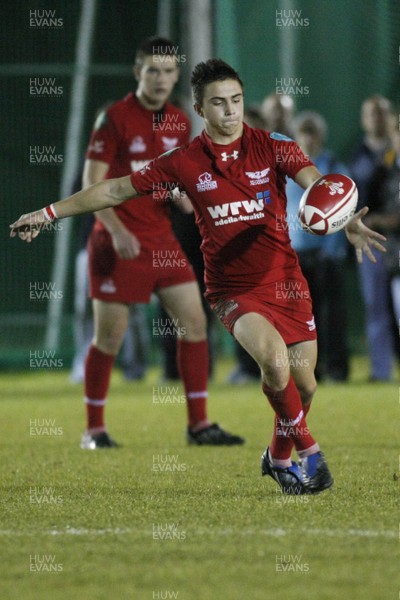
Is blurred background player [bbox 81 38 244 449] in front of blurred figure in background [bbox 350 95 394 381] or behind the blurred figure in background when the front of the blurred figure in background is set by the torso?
in front

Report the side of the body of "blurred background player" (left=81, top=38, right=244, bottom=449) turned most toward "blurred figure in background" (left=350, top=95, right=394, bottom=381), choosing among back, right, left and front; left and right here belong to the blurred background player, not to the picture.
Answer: back

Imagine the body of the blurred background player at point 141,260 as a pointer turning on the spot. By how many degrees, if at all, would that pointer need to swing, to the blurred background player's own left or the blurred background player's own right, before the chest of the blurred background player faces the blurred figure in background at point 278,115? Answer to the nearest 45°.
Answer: approximately 135° to the blurred background player's own left

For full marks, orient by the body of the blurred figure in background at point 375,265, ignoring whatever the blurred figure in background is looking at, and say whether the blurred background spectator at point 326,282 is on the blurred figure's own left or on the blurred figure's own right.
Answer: on the blurred figure's own right

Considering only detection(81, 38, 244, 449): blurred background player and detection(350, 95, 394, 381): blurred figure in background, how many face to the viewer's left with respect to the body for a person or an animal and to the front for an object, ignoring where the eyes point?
0

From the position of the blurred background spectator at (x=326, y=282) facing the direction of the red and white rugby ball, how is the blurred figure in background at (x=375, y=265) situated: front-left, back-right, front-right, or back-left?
back-left

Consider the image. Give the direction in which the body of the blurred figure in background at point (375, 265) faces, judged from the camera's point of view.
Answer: toward the camera

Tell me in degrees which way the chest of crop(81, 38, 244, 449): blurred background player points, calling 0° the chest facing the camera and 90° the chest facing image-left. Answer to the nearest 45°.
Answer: approximately 315°

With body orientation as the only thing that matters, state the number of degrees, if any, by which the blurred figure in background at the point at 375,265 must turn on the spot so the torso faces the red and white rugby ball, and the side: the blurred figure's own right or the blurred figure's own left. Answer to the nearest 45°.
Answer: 0° — they already face it

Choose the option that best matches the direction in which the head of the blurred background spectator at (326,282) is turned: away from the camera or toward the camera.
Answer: toward the camera
